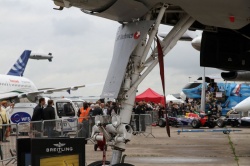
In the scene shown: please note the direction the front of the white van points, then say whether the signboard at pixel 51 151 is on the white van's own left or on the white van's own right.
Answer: on the white van's own right

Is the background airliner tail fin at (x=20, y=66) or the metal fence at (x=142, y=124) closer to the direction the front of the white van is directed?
the metal fence

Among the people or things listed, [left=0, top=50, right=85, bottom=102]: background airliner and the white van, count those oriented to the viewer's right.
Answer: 1

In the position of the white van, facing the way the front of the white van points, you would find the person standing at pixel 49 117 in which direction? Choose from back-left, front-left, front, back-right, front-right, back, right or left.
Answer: right

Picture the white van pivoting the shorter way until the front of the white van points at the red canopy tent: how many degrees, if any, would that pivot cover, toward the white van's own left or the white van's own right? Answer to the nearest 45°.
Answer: approximately 45° to the white van's own left

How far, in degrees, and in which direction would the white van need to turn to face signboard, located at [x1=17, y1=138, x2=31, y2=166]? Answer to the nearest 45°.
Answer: approximately 90° to its right
